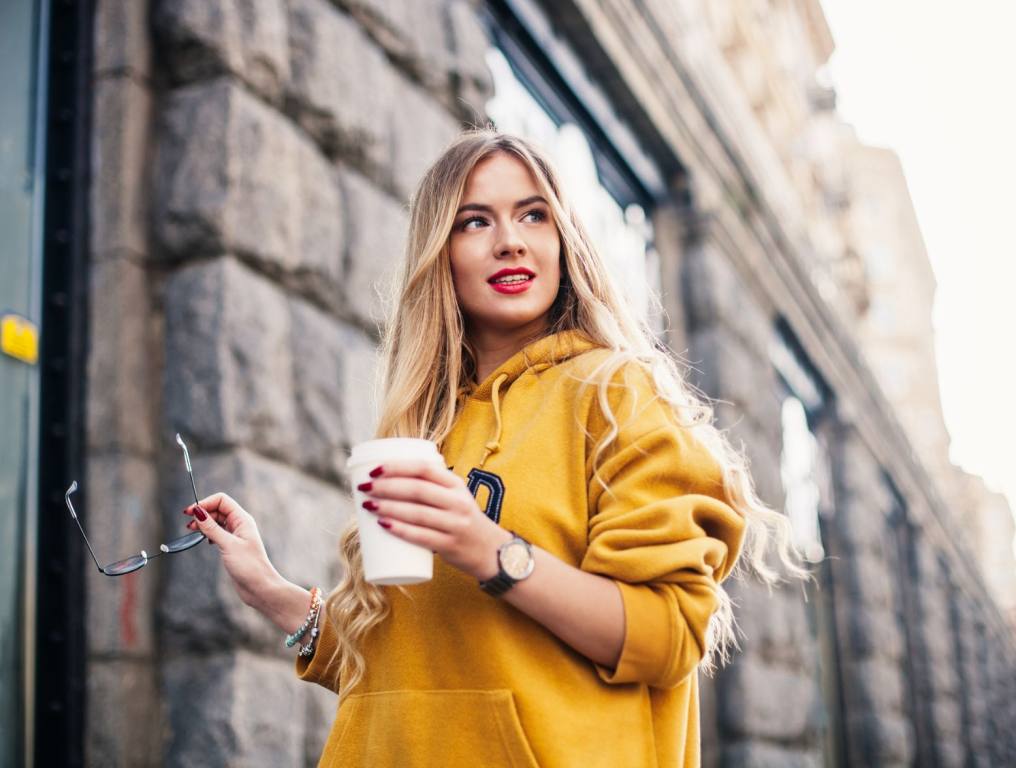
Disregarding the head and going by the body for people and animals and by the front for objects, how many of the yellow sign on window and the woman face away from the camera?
0

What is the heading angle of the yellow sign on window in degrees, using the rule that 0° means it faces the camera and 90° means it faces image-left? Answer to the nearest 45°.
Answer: approximately 315°

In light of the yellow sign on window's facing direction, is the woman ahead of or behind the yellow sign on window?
ahead

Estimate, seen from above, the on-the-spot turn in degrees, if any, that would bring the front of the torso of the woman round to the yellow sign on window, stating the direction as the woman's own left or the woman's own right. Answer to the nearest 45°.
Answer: approximately 90° to the woman's own right
